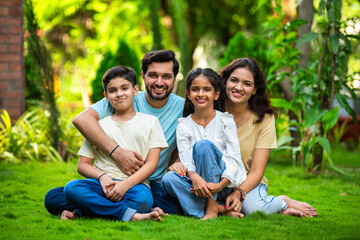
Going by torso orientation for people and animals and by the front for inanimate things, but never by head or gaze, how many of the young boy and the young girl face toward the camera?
2

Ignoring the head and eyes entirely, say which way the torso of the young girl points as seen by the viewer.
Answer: toward the camera

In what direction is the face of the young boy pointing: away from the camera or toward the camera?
toward the camera

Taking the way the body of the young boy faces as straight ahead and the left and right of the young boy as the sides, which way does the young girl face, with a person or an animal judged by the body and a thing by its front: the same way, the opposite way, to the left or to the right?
the same way

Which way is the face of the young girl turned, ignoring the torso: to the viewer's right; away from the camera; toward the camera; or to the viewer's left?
toward the camera
